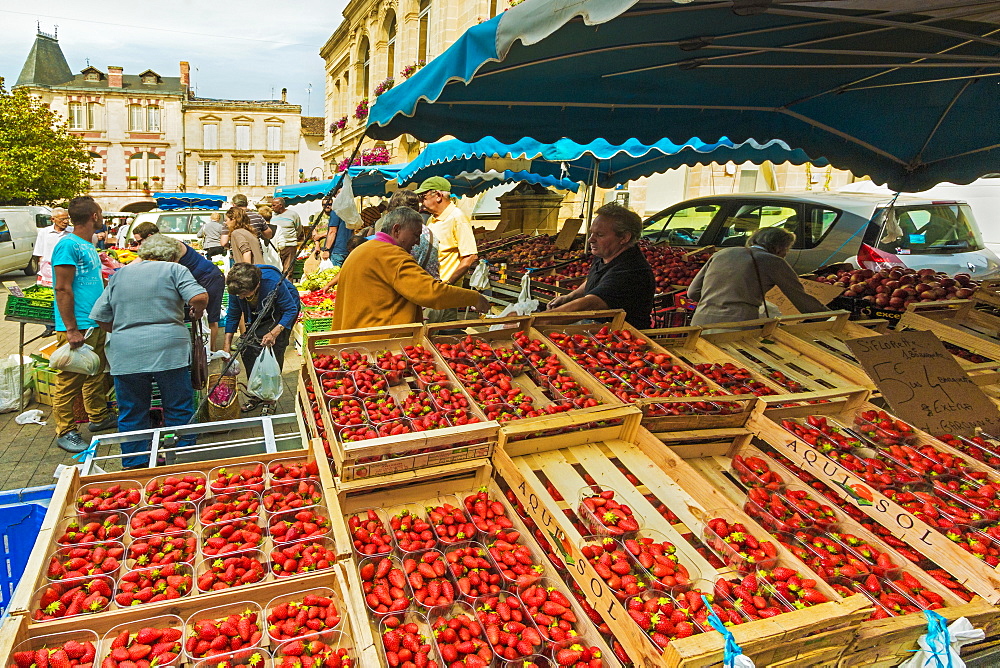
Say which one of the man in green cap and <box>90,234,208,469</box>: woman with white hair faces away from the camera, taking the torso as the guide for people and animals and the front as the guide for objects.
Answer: the woman with white hair

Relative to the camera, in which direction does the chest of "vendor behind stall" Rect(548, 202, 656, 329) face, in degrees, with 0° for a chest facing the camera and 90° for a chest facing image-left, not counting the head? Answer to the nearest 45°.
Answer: approximately 90°

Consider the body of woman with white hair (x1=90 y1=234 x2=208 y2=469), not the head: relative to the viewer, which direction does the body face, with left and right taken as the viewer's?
facing away from the viewer

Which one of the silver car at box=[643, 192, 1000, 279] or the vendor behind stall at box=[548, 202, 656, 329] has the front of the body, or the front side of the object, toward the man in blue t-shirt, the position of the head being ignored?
the vendor behind stall

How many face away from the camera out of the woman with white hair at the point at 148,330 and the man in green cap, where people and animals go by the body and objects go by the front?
1

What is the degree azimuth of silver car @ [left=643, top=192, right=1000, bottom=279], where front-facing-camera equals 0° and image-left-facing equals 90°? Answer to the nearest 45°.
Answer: approximately 135°

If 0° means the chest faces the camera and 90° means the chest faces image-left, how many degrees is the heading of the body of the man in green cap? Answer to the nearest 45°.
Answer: approximately 90°

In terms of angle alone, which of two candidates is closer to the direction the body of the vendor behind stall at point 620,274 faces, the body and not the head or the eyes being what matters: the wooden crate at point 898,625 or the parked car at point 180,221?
the parked car

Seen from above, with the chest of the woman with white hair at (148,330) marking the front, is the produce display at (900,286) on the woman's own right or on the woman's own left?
on the woman's own right
